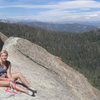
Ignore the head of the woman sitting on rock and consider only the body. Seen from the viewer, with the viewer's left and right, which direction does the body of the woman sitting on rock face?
facing the viewer and to the right of the viewer
